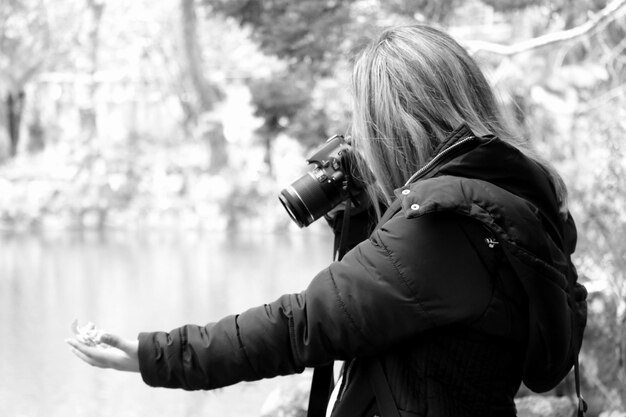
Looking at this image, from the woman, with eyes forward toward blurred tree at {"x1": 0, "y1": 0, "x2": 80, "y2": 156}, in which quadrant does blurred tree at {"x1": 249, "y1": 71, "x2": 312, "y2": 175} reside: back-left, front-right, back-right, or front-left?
front-right

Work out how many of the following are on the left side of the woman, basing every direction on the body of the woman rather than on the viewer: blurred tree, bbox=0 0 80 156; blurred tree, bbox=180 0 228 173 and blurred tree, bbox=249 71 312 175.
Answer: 0

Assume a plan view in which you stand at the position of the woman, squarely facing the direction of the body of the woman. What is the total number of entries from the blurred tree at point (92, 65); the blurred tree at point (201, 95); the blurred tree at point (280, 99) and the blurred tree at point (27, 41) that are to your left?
0

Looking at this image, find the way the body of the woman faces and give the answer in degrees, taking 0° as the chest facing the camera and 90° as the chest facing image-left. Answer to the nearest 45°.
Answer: approximately 90°

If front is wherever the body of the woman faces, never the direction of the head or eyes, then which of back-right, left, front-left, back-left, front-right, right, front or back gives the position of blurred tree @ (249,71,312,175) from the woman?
right

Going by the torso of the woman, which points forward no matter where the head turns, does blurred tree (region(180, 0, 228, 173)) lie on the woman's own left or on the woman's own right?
on the woman's own right

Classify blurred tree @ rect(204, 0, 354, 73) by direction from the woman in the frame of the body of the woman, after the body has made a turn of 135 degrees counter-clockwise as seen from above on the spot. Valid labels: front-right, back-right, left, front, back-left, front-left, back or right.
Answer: back-left
